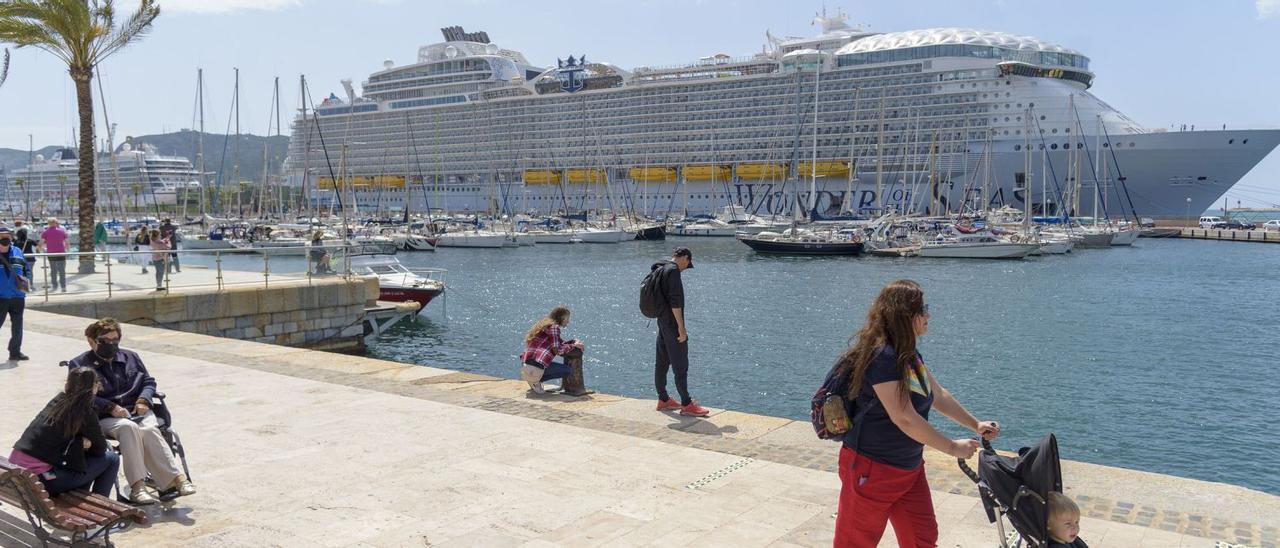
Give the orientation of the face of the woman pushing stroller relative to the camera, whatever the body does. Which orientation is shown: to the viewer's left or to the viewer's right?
to the viewer's right

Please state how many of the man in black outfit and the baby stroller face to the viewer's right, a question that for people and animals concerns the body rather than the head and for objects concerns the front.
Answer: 2

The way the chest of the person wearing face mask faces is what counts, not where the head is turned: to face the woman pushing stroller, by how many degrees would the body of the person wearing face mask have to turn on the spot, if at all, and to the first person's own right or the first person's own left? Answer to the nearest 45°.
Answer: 0° — they already face them

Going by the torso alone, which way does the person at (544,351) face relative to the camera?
to the viewer's right

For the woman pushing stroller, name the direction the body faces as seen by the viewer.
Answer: to the viewer's right

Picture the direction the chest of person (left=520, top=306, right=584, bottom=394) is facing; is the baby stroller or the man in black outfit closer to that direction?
the man in black outfit

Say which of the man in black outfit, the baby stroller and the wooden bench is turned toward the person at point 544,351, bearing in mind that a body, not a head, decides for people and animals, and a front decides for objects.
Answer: the wooden bench

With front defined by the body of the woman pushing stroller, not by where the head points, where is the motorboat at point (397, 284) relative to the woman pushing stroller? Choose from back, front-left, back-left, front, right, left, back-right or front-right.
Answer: back-left

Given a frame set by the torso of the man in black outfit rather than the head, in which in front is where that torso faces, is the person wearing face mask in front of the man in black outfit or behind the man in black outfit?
behind

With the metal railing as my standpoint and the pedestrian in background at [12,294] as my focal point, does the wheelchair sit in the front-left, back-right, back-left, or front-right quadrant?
front-left

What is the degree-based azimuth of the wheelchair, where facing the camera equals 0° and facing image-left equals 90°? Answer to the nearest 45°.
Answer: approximately 315°

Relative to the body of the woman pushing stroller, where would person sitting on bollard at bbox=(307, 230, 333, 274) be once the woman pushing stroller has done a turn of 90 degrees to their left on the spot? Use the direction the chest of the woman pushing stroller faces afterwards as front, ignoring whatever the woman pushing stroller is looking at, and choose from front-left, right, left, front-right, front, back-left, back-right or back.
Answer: front-left

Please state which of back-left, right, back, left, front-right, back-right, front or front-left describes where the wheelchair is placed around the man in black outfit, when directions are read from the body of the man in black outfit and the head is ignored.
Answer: back-right
